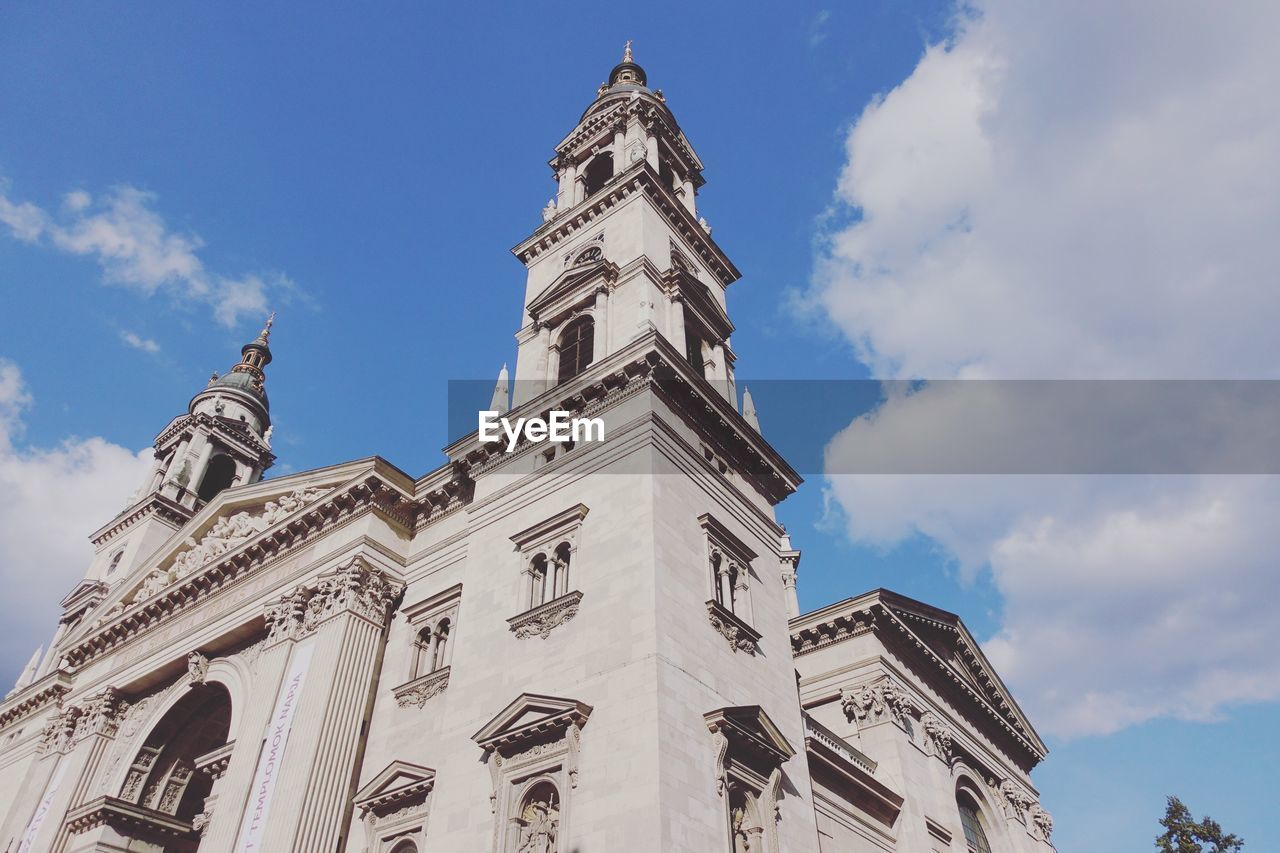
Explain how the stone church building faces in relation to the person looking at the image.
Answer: facing the viewer and to the left of the viewer
